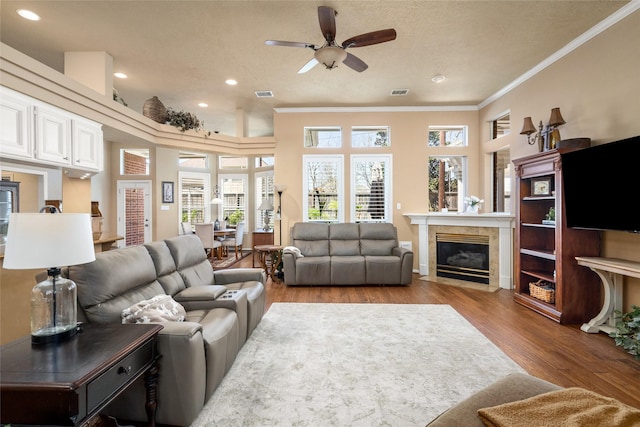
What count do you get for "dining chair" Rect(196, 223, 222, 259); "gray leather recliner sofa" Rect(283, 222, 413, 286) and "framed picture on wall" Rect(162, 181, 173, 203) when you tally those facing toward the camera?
2

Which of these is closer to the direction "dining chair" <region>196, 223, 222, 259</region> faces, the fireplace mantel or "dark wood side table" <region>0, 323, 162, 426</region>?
the fireplace mantel

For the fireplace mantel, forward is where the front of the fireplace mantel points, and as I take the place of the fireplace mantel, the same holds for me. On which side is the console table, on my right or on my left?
on my left

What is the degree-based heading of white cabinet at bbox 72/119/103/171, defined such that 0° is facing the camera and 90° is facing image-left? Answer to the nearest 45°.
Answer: approximately 315°

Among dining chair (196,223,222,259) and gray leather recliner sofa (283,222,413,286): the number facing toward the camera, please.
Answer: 1

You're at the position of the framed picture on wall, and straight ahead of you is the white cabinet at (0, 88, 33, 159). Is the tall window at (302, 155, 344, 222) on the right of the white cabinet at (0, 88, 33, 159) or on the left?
left

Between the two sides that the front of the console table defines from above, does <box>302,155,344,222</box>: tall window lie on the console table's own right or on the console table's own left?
on the console table's own right

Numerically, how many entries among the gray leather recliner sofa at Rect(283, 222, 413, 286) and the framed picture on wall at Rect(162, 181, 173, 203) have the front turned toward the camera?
2

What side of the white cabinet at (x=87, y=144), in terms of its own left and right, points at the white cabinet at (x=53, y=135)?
right

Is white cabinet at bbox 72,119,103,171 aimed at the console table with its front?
yes

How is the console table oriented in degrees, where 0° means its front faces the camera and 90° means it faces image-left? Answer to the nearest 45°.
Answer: approximately 45°

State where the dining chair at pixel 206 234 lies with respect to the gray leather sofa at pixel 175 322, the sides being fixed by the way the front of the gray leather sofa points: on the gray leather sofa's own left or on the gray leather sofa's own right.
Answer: on the gray leather sofa's own left

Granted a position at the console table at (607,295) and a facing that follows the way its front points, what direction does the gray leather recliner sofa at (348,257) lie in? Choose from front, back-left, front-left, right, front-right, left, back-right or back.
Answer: front-right
